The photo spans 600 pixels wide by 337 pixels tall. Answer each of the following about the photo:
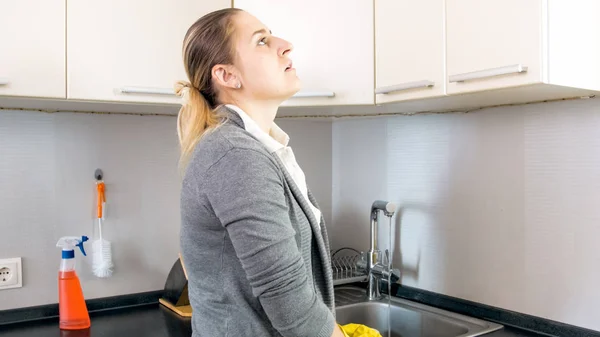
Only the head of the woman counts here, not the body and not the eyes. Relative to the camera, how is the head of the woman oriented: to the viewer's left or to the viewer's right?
to the viewer's right

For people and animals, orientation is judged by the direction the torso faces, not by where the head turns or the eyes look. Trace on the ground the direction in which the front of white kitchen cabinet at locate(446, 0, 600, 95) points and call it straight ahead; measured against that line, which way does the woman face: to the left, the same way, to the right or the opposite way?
the opposite way

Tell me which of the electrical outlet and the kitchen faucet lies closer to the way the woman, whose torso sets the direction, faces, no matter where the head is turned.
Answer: the kitchen faucet

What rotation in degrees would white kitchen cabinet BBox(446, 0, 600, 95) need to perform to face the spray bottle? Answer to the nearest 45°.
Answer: approximately 45° to its right

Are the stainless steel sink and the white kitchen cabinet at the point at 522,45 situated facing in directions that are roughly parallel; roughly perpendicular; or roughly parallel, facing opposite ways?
roughly parallel

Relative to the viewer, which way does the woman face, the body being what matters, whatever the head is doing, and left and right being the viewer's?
facing to the right of the viewer

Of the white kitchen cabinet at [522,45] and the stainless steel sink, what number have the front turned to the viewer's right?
0

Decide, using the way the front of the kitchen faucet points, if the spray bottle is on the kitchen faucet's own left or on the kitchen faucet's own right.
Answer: on the kitchen faucet's own right
